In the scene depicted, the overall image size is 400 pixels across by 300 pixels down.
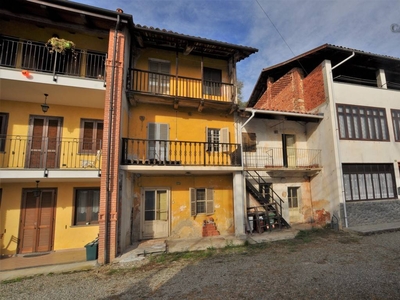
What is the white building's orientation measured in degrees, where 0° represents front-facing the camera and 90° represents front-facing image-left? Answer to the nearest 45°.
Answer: approximately 0°

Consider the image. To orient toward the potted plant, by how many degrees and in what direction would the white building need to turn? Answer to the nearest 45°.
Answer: approximately 45° to its right

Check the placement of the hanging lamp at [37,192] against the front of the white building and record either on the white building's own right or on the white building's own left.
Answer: on the white building's own right
